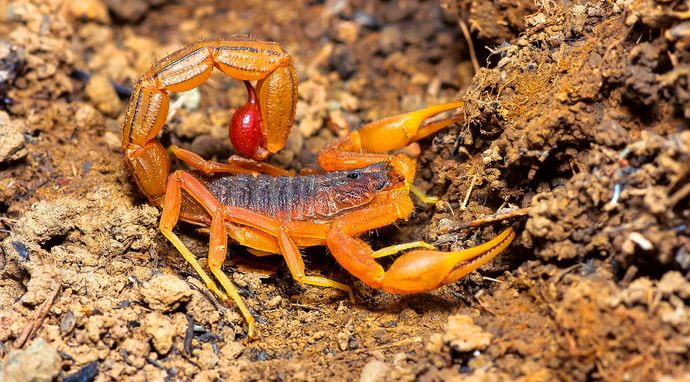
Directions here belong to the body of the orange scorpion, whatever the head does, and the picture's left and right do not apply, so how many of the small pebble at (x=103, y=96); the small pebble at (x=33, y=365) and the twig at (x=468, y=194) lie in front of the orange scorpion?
1

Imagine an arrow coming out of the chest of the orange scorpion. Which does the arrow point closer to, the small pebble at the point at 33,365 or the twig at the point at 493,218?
the twig

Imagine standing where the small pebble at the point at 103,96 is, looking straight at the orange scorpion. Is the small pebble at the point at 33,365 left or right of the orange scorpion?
right

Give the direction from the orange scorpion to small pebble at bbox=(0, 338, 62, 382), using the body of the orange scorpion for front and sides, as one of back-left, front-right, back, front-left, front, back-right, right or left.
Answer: back-right

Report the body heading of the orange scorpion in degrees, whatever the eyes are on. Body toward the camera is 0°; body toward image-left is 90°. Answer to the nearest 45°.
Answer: approximately 270°

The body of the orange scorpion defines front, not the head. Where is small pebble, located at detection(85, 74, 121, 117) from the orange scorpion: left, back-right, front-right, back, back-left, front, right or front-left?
back-left

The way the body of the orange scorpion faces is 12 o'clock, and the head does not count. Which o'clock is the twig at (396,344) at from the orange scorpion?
The twig is roughly at 2 o'clock from the orange scorpion.

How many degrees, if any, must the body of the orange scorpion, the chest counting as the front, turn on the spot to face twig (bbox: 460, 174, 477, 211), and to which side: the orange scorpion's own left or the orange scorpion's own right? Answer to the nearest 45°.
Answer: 0° — it already faces it

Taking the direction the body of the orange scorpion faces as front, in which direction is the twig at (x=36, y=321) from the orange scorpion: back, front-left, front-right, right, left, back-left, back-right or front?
back-right

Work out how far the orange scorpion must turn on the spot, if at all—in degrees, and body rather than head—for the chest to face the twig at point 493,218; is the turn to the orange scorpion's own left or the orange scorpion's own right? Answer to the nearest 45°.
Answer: approximately 45° to the orange scorpion's own right
